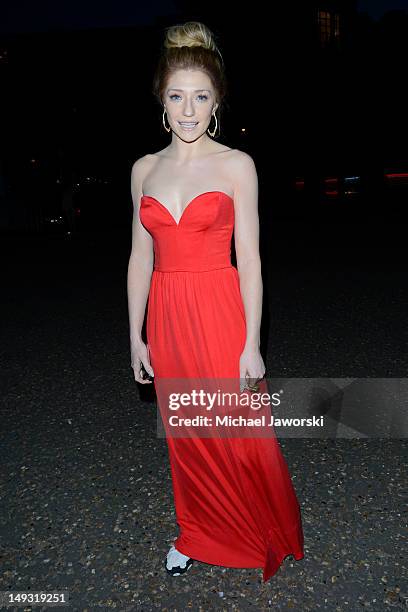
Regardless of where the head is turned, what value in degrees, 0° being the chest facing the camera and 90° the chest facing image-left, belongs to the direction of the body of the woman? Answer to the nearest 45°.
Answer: approximately 45°
